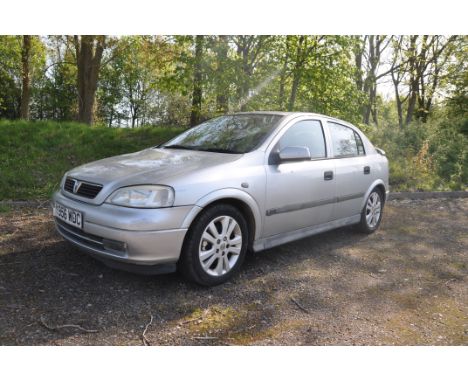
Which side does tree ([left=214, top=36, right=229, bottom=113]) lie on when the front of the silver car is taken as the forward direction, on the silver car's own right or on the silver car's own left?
on the silver car's own right

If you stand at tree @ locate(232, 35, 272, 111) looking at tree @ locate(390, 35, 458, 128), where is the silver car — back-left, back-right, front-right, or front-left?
back-right

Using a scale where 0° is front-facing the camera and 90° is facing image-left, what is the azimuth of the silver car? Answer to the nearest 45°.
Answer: approximately 45°

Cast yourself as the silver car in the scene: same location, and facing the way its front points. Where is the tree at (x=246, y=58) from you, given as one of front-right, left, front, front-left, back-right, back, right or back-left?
back-right

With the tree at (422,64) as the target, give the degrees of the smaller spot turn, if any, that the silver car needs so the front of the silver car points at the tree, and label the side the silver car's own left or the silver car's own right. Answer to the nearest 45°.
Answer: approximately 180°
